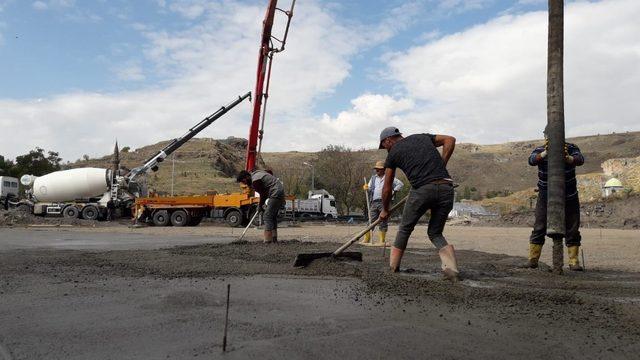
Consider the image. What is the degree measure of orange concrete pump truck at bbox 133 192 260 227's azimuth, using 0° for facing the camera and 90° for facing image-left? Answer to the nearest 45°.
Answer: approximately 270°

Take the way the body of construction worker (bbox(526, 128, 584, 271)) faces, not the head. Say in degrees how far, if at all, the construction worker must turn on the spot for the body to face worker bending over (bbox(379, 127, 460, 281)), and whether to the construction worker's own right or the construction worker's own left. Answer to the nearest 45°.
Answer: approximately 45° to the construction worker's own right

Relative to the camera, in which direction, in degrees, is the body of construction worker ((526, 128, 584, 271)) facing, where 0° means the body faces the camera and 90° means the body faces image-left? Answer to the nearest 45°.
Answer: approximately 0°

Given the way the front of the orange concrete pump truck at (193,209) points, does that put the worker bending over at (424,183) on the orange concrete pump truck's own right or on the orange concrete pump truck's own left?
on the orange concrete pump truck's own right

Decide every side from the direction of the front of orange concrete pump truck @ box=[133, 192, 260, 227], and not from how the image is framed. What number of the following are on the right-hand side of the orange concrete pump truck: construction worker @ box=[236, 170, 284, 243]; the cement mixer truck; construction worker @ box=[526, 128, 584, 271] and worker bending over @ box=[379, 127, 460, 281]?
3

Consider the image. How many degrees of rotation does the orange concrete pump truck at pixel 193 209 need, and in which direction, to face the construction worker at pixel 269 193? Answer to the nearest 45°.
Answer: approximately 90° to its right

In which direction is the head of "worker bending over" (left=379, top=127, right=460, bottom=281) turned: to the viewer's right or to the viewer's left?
to the viewer's left

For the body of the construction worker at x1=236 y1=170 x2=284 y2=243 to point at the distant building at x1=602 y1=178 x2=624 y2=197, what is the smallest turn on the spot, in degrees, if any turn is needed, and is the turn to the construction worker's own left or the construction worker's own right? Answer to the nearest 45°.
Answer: approximately 135° to the construction worker's own right

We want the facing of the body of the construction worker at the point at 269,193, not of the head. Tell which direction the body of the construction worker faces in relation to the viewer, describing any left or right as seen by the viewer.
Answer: facing to the left of the viewer

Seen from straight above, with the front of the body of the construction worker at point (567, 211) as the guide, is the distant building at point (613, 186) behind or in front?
behind
